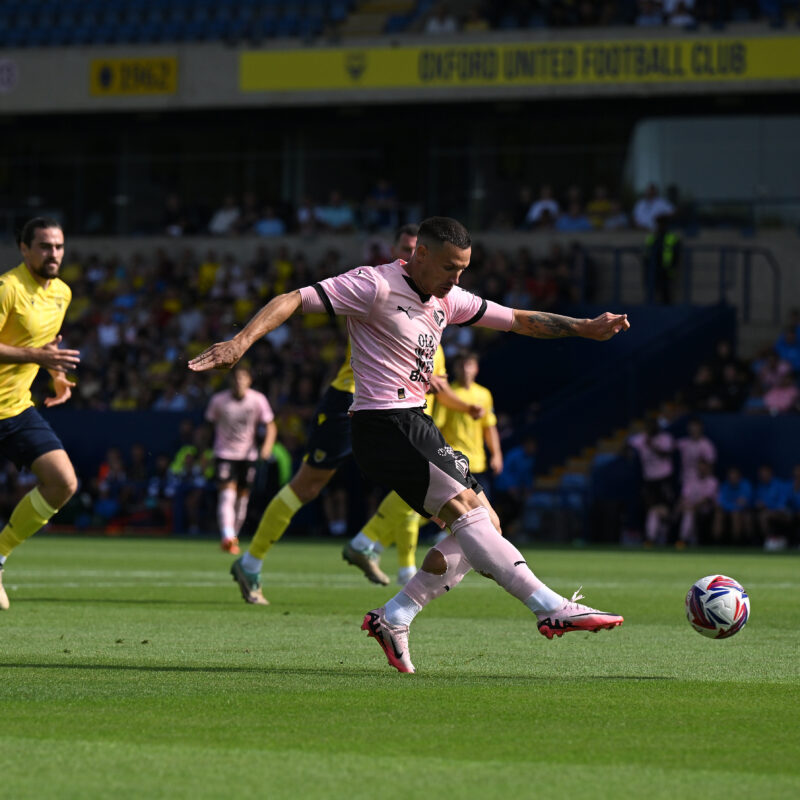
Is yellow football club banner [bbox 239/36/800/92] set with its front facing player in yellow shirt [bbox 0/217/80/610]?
yes

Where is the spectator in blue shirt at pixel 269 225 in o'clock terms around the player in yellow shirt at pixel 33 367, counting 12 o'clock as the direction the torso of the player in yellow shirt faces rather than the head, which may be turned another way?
The spectator in blue shirt is roughly at 8 o'clock from the player in yellow shirt.

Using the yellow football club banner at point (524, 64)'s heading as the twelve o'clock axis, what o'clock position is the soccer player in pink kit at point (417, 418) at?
The soccer player in pink kit is roughly at 12 o'clock from the yellow football club banner.

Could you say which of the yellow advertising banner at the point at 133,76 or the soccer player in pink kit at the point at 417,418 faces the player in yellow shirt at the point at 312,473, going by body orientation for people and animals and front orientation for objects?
the yellow advertising banner

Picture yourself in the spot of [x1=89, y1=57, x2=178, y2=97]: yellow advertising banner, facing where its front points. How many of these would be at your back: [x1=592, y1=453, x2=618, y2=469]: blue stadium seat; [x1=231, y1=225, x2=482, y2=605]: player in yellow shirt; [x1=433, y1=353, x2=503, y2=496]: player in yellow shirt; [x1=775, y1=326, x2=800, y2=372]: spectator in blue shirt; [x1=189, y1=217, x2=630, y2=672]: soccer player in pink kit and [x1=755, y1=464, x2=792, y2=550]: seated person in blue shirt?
0

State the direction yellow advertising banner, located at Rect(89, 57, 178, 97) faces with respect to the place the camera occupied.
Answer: facing the viewer

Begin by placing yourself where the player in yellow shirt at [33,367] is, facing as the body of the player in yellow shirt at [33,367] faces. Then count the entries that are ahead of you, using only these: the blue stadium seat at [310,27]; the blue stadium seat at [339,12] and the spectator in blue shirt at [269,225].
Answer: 0

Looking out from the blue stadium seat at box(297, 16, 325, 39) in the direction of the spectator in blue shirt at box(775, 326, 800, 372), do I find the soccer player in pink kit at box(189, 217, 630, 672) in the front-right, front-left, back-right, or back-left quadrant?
front-right

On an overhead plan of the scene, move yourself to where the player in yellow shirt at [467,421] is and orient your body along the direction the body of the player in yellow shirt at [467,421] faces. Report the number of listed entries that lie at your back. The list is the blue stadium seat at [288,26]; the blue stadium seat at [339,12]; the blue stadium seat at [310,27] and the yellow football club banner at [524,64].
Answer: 4

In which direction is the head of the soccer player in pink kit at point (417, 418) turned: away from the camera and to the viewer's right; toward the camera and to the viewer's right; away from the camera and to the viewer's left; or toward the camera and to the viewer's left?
toward the camera and to the viewer's right

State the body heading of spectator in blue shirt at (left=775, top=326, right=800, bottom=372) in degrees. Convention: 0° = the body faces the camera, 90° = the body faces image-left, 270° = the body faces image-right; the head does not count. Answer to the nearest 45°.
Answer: approximately 0°

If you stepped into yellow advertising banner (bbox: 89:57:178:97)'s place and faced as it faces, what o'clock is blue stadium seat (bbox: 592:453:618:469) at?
The blue stadium seat is roughly at 11 o'clock from the yellow advertising banner.

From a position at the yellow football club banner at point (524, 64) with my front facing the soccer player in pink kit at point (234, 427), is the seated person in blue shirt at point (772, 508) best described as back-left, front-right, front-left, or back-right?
front-left

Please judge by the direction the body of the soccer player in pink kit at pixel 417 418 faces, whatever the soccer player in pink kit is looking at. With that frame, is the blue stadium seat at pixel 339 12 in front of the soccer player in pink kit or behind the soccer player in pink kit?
behind

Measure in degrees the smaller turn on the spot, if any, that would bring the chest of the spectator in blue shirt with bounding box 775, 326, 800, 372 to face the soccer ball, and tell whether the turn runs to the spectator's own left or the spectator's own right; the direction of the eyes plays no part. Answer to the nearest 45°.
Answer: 0° — they already face it

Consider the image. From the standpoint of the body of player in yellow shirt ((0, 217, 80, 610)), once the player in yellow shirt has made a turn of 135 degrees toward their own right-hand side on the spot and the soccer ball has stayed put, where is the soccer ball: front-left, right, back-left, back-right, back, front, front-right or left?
back-left

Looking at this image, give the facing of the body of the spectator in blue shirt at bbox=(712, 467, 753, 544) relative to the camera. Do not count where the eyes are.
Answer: toward the camera

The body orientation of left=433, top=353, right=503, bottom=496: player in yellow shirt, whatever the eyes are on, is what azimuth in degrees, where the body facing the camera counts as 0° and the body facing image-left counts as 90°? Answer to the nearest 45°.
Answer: approximately 0°

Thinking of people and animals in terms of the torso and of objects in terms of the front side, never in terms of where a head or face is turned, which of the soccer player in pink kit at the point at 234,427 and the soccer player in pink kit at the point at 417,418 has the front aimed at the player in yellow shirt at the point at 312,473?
the soccer player in pink kit at the point at 234,427
